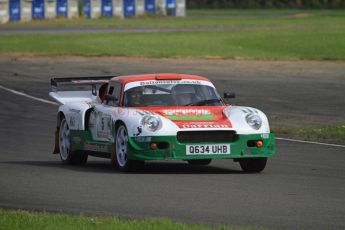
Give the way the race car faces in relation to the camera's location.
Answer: facing the viewer and to the right of the viewer
